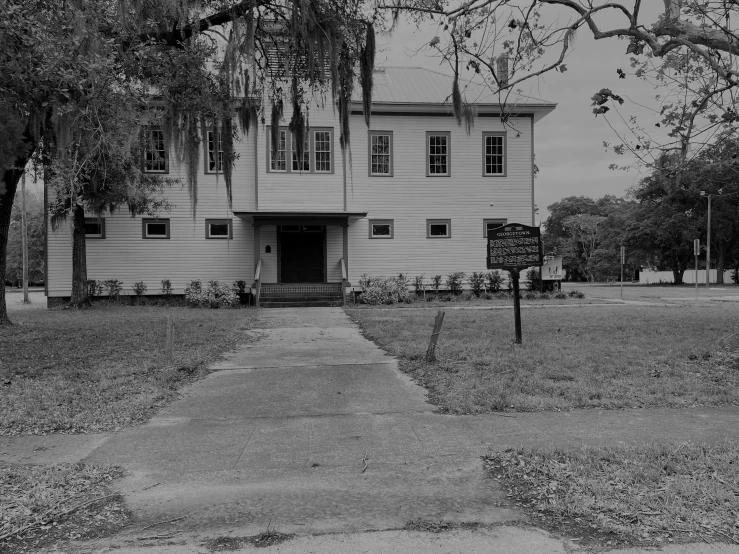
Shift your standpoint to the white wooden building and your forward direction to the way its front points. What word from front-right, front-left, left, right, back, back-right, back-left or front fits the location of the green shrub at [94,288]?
right

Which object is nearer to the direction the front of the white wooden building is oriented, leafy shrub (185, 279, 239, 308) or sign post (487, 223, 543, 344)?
the sign post

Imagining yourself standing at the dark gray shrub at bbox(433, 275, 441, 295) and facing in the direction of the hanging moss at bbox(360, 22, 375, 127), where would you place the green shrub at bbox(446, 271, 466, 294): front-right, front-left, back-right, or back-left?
back-left

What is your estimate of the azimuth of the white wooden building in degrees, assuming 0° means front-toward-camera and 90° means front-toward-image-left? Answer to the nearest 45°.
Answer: approximately 0°

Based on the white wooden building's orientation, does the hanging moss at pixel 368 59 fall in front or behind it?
in front

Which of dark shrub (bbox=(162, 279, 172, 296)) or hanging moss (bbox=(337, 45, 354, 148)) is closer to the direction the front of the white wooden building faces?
the hanging moss

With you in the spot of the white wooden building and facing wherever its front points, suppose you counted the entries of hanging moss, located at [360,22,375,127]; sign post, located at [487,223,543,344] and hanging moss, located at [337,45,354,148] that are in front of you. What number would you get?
3

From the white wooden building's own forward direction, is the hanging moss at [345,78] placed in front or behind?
in front

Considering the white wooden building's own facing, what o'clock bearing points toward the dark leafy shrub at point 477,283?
The dark leafy shrub is roughly at 9 o'clock from the white wooden building.

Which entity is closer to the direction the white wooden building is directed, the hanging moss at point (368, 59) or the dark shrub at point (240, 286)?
the hanging moss

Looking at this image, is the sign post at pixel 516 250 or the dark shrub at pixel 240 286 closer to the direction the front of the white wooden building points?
the sign post

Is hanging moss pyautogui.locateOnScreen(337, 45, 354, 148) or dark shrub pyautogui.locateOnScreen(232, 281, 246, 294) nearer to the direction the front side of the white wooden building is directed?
the hanging moss

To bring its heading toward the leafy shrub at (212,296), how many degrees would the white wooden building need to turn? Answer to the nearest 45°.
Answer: approximately 90° to its right

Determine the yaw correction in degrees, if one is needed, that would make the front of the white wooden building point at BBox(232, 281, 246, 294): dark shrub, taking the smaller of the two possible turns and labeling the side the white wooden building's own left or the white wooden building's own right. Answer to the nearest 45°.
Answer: approximately 90° to the white wooden building's own right
